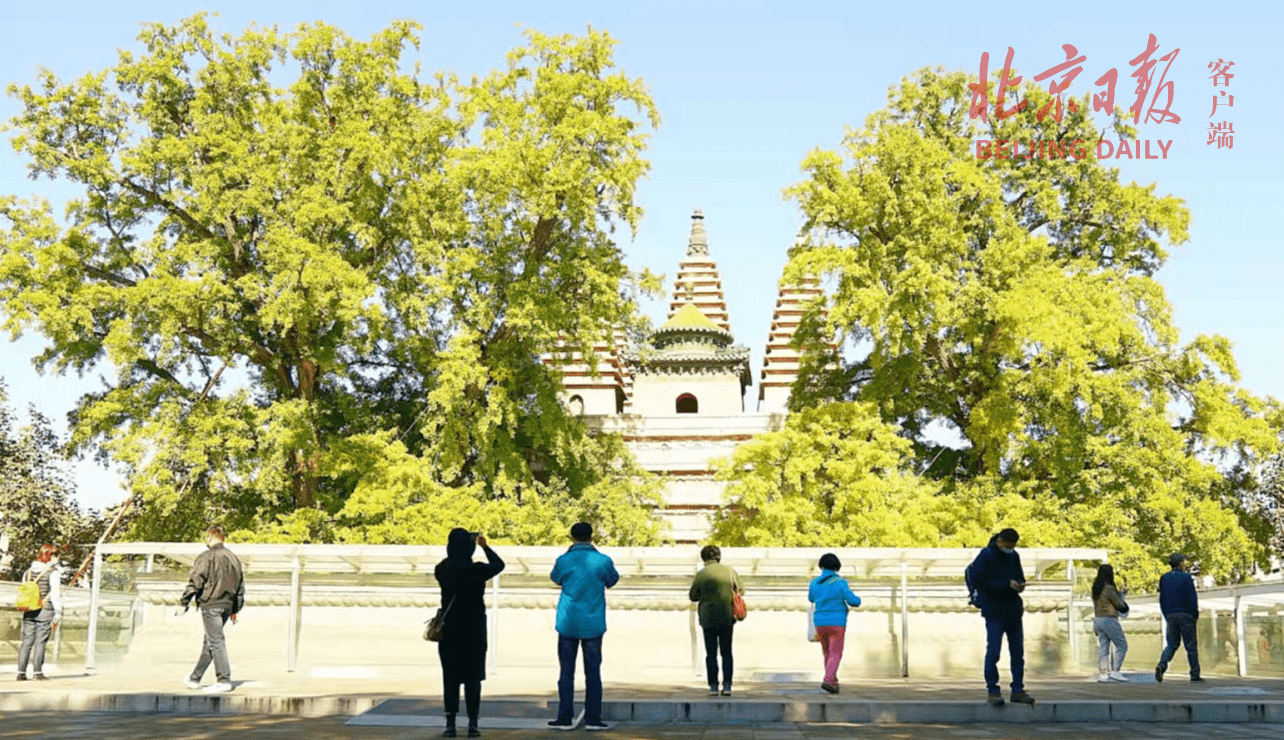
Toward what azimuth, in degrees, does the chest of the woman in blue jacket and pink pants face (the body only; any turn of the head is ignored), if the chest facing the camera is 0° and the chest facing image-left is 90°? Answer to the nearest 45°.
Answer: approximately 225°

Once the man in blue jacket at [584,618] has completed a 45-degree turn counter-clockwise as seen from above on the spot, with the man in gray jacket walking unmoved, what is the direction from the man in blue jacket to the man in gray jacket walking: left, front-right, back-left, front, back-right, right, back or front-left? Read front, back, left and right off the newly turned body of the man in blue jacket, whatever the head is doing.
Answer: front

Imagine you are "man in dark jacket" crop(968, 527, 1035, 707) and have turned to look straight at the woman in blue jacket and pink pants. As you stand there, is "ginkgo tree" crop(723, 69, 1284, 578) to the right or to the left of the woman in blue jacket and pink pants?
right

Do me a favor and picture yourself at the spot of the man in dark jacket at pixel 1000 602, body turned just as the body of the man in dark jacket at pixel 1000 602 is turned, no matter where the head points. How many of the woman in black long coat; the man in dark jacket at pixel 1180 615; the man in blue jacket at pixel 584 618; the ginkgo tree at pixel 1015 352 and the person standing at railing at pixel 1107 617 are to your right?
2

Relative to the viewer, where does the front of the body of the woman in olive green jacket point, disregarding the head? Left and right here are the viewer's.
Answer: facing away from the viewer

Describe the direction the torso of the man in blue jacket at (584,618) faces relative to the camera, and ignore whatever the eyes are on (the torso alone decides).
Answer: away from the camera

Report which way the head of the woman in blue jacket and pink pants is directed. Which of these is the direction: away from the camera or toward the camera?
away from the camera

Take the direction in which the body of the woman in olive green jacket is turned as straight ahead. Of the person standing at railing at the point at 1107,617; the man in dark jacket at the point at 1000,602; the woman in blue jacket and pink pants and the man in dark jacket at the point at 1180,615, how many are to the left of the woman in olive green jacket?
0

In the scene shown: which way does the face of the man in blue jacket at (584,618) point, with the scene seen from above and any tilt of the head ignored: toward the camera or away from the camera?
away from the camera

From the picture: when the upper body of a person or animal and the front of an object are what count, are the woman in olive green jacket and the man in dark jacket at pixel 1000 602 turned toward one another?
no

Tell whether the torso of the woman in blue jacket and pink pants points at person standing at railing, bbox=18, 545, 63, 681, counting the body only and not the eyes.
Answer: no

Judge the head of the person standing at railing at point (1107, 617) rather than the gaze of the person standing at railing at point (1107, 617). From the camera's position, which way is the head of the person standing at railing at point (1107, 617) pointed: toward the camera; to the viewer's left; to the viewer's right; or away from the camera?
away from the camera

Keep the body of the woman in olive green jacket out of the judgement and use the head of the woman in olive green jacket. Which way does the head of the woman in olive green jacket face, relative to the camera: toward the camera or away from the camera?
away from the camera

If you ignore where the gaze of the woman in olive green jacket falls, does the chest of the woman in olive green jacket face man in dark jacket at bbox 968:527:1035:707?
no
